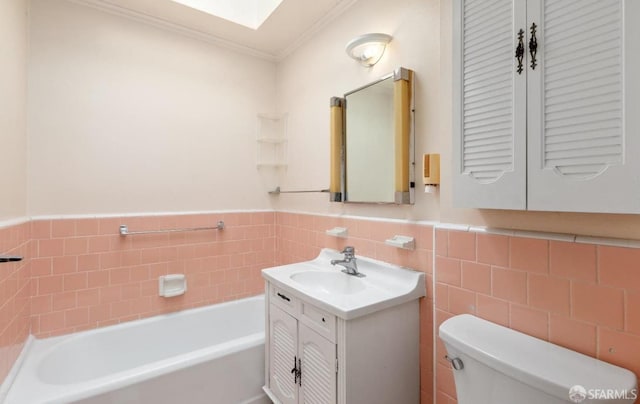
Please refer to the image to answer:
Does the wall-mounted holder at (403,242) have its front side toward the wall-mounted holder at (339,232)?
no

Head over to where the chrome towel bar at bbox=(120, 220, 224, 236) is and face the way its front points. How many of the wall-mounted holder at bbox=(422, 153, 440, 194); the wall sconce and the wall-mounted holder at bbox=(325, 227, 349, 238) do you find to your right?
0

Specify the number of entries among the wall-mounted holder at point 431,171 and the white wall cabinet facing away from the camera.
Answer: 0

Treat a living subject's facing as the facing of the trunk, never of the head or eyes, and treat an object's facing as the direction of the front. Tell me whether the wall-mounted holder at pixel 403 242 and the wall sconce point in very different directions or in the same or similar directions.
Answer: same or similar directions

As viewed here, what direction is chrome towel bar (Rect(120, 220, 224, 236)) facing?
toward the camera

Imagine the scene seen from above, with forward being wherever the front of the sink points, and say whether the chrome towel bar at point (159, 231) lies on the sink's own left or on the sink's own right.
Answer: on the sink's own right

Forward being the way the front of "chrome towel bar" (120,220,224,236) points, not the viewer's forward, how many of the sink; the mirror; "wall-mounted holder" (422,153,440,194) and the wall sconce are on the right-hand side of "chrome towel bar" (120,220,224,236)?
0

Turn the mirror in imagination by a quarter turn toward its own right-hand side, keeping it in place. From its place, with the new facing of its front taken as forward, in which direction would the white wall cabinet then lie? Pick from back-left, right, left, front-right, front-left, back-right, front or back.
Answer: back

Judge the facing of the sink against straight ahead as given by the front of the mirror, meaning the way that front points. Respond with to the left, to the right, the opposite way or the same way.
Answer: the same way

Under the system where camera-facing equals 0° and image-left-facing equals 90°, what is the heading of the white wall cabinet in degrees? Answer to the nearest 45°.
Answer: approximately 45°

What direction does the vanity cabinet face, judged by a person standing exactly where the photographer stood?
facing the viewer and to the left of the viewer

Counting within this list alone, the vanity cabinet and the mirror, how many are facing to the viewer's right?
0

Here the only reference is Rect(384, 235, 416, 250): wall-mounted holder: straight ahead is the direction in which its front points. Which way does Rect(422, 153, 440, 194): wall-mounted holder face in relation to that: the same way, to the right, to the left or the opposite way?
the same way

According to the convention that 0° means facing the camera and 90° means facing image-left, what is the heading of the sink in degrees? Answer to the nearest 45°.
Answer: approximately 45°

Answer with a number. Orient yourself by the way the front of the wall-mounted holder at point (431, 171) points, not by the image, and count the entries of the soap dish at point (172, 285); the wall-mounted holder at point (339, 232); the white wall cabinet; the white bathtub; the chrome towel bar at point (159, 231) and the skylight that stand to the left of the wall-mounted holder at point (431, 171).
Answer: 1
